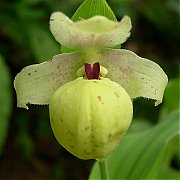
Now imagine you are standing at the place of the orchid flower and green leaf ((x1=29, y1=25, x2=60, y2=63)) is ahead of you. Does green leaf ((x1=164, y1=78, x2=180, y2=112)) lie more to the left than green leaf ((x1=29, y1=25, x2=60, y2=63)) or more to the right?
right

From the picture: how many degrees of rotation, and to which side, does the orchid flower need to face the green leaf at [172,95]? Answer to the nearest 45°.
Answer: approximately 135° to its left

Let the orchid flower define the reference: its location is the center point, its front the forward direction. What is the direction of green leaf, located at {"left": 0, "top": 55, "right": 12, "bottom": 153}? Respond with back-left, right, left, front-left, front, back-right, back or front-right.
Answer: back-right

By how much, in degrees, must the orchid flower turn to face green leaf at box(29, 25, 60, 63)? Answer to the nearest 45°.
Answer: approximately 180°

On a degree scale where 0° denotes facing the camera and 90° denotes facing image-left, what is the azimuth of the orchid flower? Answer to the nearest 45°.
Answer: approximately 0°
